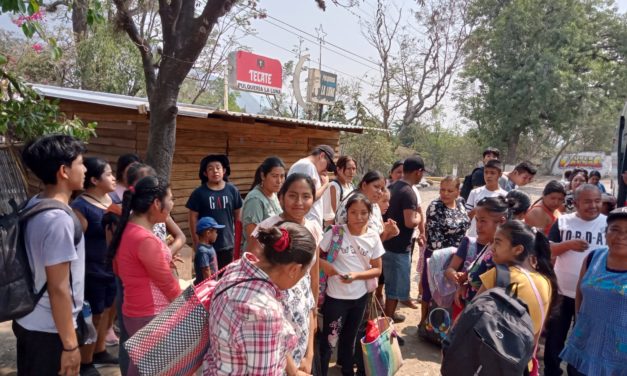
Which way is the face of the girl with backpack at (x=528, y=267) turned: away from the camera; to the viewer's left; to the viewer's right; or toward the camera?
to the viewer's left

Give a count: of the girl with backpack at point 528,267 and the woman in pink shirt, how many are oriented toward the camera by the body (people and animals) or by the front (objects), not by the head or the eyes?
0

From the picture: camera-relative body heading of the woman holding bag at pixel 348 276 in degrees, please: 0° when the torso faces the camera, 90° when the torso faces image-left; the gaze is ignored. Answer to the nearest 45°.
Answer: approximately 0°

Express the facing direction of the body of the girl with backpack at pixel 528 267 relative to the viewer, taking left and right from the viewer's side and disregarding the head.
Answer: facing to the left of the viewer

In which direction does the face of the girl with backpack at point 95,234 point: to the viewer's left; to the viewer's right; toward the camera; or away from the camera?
to the viewer's right

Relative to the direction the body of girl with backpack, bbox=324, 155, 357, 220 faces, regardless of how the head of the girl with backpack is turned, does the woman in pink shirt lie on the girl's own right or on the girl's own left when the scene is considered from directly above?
on the girl's own right

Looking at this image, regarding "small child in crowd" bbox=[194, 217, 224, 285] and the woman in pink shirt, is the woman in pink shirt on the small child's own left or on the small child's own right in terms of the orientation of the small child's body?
on the small child's own right

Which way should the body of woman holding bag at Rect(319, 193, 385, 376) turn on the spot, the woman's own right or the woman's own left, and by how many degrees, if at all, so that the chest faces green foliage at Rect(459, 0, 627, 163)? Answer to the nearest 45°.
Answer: approximately 135° to the woman's own left
